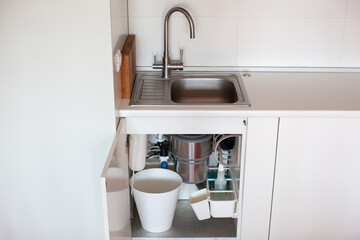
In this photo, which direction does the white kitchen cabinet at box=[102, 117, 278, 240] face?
toward the camera

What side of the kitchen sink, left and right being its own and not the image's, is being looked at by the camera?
front

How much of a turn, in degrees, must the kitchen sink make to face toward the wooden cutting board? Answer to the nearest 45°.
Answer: approximately 45° to its right

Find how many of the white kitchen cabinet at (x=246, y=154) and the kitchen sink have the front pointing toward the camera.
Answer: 2
